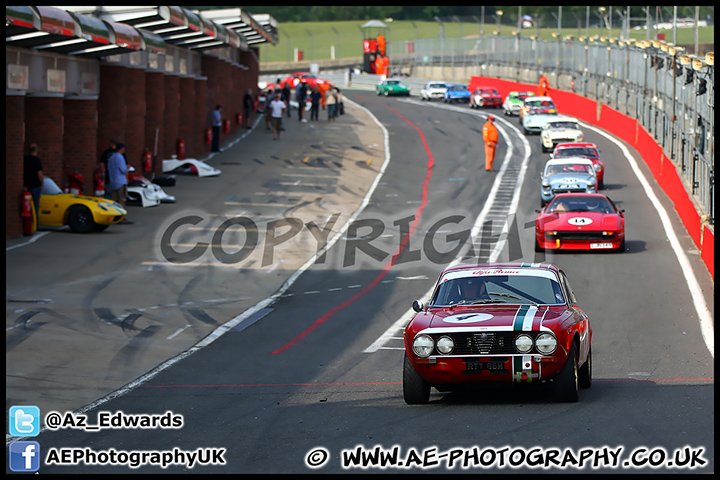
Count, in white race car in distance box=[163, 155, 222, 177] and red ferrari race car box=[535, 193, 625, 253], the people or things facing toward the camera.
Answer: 1

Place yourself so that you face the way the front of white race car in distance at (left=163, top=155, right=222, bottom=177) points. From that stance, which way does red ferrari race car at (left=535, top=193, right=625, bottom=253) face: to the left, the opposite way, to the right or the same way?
to the right

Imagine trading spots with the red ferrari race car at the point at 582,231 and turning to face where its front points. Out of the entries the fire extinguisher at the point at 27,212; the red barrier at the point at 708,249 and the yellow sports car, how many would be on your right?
2

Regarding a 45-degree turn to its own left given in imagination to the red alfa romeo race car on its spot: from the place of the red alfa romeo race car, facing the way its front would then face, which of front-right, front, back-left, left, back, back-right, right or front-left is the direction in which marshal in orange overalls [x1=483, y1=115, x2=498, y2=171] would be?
back-left

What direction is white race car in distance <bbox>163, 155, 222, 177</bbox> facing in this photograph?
to the viewer's right

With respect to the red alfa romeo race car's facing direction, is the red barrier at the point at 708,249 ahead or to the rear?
to the rear

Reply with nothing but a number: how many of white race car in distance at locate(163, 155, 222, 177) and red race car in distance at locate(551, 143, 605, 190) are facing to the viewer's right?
1

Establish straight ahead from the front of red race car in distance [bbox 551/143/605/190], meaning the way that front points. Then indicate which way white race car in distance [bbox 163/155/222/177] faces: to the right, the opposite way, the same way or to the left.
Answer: to the left
